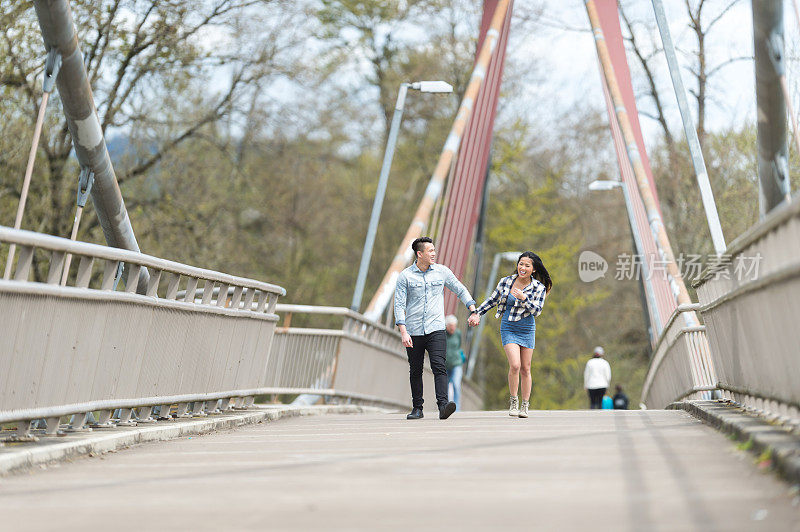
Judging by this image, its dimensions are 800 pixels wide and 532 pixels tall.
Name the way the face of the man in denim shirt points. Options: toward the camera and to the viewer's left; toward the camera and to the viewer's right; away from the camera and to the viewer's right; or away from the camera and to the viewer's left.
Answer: toward the camera and to the viewer's right

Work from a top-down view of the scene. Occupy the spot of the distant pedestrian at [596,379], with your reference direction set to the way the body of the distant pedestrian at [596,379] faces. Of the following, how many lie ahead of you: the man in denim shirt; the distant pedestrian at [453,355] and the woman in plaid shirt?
0

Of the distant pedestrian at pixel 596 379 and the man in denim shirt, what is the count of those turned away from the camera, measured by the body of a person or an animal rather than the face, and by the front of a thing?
1

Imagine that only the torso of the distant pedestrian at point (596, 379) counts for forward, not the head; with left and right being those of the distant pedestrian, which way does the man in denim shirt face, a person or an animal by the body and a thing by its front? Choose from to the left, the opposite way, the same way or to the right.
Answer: the opposite way

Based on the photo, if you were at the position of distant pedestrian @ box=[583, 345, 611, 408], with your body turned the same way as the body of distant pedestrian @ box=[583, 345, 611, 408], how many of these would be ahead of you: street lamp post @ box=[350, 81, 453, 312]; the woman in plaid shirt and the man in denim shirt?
0

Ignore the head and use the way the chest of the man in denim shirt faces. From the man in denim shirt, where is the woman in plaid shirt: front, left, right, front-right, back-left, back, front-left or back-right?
left

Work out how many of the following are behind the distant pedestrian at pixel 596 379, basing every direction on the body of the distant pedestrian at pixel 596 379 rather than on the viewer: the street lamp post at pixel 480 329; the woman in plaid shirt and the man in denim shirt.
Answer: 2

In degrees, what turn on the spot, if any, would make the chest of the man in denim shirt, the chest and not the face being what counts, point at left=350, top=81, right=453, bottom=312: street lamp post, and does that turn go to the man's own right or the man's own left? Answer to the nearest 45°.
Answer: approximately 180°

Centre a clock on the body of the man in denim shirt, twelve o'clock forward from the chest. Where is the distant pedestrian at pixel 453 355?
The distant pedestrian is roughly at 6 o'clock from the man in denim shirt.

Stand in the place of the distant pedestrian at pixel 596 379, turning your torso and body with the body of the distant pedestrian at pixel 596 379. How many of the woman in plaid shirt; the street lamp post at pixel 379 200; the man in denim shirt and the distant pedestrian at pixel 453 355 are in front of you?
0

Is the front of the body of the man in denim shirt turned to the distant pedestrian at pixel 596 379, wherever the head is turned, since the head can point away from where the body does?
no

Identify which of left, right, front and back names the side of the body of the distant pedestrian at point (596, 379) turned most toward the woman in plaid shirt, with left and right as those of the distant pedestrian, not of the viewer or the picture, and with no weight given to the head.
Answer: back

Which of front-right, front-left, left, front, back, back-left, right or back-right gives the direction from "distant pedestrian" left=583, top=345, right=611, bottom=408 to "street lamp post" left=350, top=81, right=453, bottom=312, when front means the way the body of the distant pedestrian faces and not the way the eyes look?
back-left

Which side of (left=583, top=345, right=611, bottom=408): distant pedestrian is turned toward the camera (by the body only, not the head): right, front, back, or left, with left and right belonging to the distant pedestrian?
back

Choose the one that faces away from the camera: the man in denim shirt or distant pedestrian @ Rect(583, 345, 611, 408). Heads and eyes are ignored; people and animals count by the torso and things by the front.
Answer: the distant pedestrian

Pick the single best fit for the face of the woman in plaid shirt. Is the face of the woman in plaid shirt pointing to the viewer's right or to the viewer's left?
to the viewer's left

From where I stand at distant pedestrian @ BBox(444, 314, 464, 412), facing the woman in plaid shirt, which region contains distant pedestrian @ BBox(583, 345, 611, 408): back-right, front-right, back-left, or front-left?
back-left
